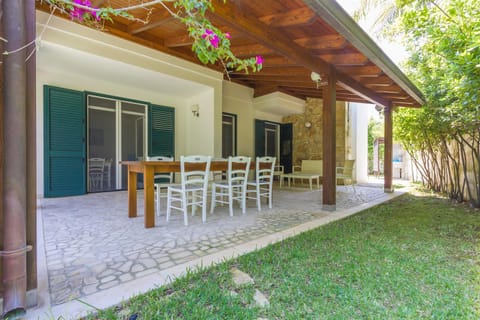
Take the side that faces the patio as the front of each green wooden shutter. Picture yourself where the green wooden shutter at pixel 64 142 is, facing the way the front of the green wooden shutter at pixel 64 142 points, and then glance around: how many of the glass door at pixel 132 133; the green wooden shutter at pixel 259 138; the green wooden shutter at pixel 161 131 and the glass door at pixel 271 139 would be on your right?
0

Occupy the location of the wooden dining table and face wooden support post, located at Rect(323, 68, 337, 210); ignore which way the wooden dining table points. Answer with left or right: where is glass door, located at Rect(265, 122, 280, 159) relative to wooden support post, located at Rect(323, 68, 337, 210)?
left

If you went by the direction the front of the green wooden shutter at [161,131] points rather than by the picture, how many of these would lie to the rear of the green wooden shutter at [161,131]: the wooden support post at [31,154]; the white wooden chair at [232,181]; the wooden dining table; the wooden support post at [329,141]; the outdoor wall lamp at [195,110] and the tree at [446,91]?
0

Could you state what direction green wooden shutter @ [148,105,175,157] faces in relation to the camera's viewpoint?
facing the viewer and to the right of the viewer

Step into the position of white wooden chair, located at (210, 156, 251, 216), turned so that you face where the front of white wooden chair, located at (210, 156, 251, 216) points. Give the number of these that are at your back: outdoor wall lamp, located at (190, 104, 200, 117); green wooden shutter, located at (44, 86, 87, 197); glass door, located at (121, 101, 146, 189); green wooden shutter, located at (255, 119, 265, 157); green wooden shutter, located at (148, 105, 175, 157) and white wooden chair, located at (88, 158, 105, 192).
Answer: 0

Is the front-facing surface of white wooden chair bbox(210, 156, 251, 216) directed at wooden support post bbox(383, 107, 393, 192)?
no

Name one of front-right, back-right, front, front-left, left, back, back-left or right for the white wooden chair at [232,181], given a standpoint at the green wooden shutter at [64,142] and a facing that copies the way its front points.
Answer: front

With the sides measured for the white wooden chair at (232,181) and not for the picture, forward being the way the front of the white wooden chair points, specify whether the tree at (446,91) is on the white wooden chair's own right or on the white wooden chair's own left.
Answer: on the white wooden chair's own right

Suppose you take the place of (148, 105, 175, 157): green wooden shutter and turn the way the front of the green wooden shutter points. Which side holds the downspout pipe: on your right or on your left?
on your right

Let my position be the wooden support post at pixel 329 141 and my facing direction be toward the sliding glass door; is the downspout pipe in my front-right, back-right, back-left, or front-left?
front-left

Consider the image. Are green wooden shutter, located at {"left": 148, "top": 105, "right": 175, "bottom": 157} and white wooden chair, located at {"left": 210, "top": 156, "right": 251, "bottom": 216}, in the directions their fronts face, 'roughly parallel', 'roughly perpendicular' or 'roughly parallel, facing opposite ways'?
roughly parallel, facing opposite ways

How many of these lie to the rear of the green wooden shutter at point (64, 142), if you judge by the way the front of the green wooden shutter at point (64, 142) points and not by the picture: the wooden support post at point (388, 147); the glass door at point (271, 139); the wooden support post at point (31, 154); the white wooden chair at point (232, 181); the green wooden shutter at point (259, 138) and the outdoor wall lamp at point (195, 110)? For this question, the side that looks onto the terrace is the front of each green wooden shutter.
0

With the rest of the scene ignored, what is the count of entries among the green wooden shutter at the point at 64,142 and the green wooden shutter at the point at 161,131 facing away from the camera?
0

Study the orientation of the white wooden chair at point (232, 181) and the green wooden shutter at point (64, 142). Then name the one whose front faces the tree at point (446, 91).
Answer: the green wooden shutter

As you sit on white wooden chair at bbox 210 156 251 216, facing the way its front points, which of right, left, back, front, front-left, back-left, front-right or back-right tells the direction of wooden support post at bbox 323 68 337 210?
back-right

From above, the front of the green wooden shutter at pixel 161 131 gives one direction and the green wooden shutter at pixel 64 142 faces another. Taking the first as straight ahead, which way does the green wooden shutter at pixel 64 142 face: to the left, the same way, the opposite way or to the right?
the same way
